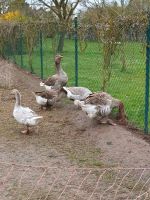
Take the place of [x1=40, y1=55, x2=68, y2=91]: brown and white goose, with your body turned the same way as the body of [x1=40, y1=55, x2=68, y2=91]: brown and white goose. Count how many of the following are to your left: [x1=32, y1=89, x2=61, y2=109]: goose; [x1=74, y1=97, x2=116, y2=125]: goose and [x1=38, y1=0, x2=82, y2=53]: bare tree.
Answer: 1

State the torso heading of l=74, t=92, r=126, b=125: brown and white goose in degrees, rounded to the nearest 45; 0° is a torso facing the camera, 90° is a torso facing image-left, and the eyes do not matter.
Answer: approximately 270°
